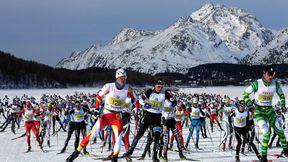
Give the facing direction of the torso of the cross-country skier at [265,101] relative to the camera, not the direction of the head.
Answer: toward the camera
